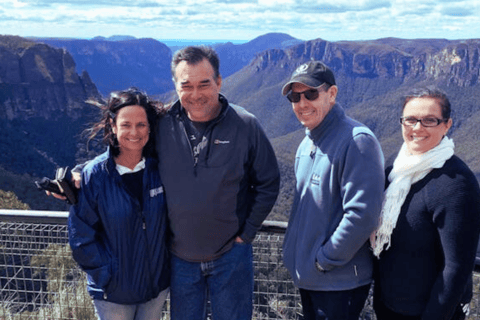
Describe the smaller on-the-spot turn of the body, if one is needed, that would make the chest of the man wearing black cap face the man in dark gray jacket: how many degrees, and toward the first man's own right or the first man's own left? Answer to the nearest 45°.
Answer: approximately 45° to the first man's own right

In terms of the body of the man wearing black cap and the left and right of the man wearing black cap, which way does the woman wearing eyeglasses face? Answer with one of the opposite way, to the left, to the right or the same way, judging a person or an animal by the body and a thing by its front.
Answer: the same way

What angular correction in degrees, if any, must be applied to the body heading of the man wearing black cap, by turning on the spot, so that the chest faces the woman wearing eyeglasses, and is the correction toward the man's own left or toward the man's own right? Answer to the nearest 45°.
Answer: approximately 135° to the man's own left

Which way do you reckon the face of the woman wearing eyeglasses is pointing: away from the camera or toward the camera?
toward the camera

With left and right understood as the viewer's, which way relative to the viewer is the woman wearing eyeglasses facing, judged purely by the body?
facing the viewer and to the left of the viewer

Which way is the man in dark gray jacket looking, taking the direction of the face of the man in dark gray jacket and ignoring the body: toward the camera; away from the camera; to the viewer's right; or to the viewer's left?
toward the camera
